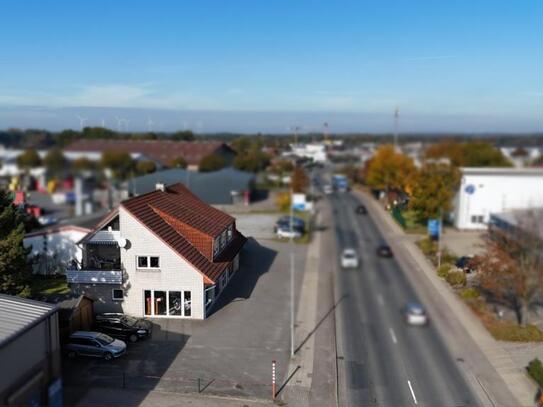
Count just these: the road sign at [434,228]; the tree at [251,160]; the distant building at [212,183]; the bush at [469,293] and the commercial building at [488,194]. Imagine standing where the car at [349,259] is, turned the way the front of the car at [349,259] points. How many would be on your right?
2

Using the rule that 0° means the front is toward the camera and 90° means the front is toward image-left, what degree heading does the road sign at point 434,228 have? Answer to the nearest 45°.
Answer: approximately 0°
